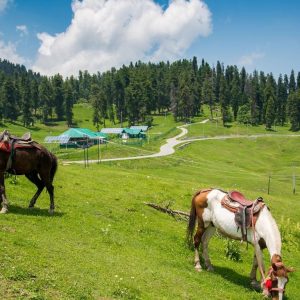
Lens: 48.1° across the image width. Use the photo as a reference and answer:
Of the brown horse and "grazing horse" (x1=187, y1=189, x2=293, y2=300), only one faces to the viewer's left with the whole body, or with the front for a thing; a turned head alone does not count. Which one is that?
the brown horse

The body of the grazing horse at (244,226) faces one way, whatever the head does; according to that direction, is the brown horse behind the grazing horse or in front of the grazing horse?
behind

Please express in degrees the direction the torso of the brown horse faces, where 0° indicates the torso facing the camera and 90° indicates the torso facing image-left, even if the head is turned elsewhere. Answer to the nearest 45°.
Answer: approximately 90°

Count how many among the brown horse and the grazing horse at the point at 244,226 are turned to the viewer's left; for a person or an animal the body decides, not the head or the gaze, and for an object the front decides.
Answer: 1

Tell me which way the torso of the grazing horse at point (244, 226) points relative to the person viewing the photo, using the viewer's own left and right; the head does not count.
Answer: facing the viewer and to the right of the viewer

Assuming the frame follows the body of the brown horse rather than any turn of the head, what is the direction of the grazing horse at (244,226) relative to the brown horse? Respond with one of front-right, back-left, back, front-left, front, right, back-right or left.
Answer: back-left
